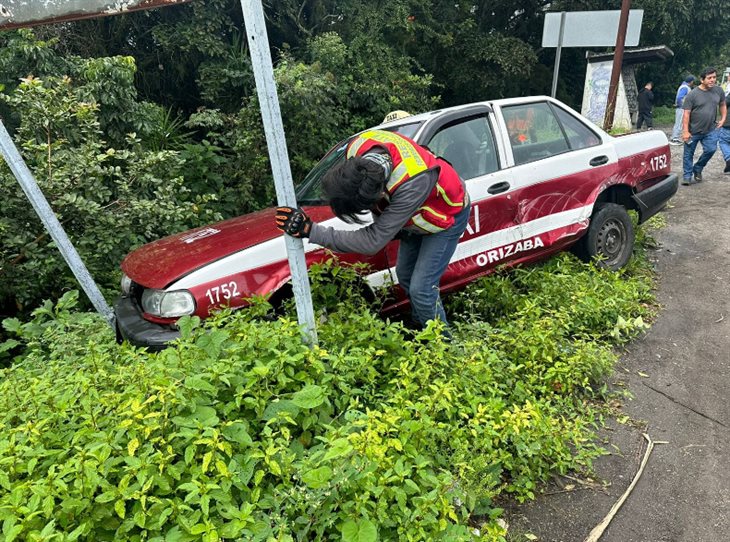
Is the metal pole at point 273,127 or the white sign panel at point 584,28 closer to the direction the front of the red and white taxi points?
the metal pole

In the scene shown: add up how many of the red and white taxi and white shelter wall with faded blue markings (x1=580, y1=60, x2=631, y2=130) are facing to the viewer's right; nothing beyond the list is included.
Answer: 0

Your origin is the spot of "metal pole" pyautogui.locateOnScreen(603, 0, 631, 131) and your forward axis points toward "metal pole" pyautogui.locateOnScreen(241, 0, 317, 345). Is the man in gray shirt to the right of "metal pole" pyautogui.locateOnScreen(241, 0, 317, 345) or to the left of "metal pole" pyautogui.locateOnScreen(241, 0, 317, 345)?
left

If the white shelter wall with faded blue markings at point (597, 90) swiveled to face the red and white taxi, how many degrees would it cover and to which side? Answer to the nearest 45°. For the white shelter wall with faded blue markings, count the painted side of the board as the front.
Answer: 0° — it already faces it

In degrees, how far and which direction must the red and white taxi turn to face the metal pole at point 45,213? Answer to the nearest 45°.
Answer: approximately 45° to its right

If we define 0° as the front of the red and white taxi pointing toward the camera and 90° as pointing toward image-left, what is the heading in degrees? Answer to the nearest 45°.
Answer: approximately 45°

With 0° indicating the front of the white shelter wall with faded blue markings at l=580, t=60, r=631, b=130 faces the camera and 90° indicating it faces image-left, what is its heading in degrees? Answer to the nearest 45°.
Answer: approximately 0°
